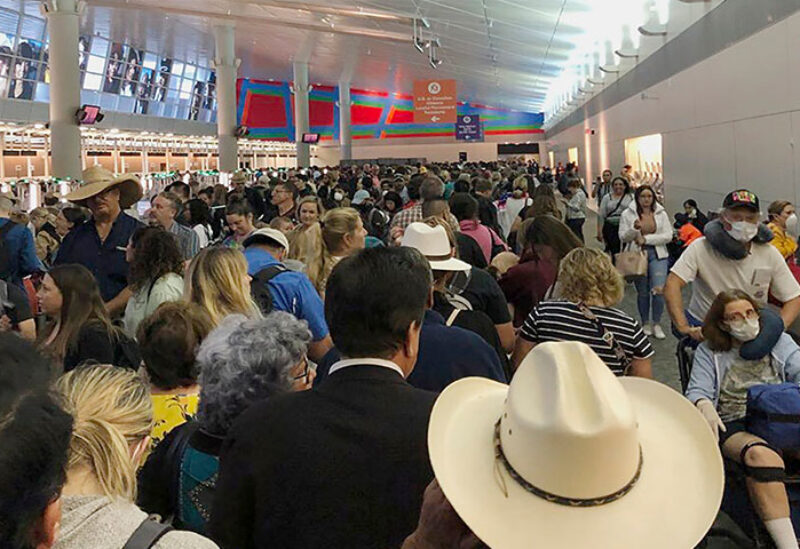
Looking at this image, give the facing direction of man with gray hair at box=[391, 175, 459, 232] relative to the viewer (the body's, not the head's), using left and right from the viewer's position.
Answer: facing away from the viewer

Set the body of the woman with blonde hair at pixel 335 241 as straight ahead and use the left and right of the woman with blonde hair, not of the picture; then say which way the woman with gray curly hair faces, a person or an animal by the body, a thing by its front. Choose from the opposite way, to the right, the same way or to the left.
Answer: the same way

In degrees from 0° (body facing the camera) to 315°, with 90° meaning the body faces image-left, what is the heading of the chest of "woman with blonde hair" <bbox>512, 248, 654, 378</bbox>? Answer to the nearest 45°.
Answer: approximately 180°

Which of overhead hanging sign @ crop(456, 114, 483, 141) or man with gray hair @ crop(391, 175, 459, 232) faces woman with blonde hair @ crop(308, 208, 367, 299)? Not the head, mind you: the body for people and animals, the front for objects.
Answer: the overhead hanging sign

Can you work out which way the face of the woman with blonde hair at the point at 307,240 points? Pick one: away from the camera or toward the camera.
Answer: toward the camera

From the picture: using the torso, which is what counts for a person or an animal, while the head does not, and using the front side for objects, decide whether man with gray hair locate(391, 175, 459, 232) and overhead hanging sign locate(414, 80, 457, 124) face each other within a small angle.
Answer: yes

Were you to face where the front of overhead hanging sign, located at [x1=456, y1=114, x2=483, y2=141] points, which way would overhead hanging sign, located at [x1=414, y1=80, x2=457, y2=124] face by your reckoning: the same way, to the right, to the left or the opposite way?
the same way

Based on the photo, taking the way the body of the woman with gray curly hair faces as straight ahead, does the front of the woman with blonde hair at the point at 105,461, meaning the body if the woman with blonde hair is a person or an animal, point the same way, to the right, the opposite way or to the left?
the same way

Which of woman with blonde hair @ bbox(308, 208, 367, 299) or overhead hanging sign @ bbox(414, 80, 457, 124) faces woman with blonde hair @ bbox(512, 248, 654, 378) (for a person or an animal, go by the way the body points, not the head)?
the overhead hanging sign

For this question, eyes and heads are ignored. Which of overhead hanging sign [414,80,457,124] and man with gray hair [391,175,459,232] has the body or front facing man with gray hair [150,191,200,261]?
the overhead hanging sign

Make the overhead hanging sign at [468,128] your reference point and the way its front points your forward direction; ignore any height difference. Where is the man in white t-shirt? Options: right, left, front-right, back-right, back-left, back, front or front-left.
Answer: front

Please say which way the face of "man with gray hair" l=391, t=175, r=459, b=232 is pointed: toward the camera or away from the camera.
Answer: away from the camera

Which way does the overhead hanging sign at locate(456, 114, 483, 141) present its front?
toward the camera

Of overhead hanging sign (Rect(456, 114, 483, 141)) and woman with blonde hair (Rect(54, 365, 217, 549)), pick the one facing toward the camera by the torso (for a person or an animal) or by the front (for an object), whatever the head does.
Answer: the overhead hanging sign

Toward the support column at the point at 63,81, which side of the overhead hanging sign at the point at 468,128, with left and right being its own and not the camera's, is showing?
front

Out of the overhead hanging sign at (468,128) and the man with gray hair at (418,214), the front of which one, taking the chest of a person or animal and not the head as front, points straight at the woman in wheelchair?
the overhead hanging sign

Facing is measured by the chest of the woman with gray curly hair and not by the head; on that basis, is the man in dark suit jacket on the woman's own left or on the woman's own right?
on the woman's own right

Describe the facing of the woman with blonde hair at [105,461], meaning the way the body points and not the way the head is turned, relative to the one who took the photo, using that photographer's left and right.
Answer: facing away from the viewer and to the right of the viewer

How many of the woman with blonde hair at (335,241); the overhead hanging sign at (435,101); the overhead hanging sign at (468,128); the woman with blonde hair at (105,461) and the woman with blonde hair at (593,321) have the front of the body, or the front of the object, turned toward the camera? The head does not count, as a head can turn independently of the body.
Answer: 2
